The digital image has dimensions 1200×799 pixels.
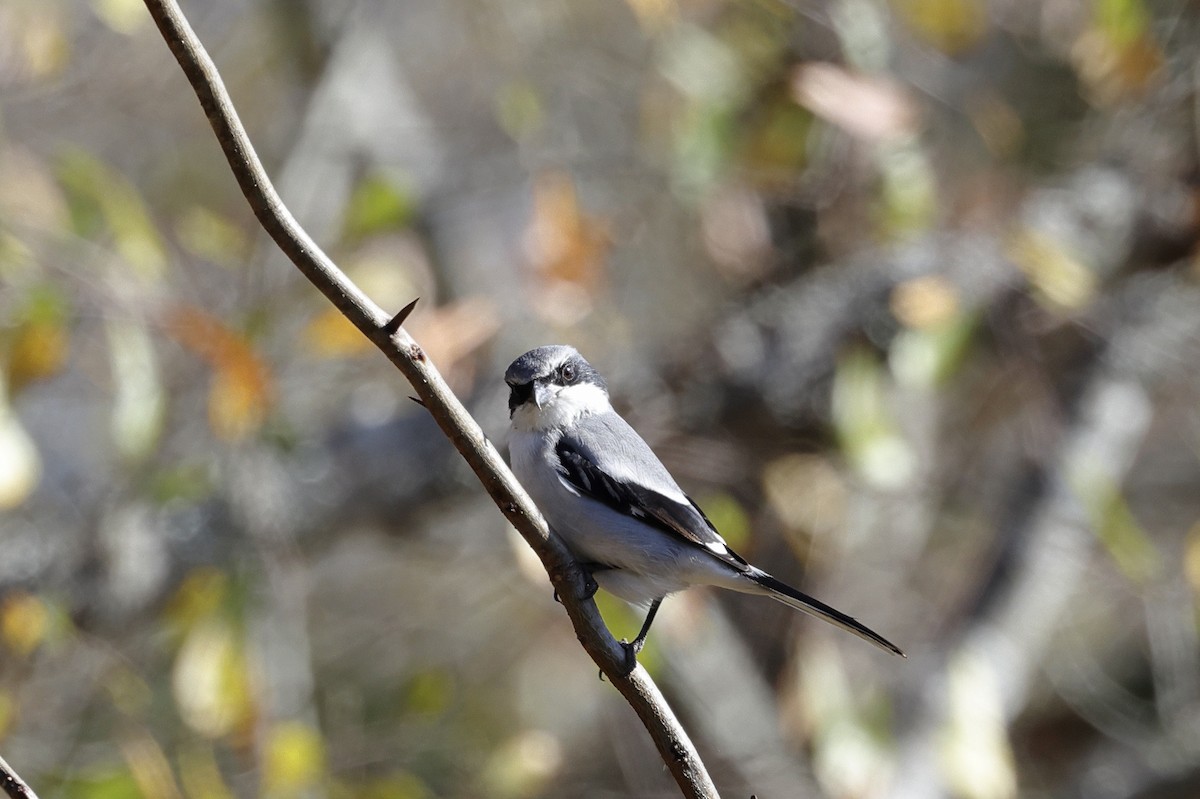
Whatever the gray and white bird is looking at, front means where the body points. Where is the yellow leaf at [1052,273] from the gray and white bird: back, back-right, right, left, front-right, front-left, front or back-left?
back-right

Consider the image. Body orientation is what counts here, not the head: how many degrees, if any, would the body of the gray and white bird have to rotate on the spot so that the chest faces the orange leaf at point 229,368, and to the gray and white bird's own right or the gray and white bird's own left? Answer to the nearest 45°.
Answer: approximately 45° to the gray and white bird's own right

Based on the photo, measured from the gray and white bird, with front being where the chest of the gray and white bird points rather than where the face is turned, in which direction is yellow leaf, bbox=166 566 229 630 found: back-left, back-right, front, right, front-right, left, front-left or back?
front-right

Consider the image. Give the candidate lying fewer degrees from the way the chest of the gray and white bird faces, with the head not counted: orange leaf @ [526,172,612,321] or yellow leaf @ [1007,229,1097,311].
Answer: the orange leaf

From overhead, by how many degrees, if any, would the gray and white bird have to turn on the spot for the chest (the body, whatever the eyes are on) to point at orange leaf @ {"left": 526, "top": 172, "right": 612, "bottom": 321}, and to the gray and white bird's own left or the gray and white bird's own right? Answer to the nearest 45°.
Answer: approximately 90° to the gray and white bird's own right

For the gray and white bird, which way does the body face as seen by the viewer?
to the viewer's left

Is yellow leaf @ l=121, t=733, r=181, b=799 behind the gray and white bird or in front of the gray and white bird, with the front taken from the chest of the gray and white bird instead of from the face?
in front
